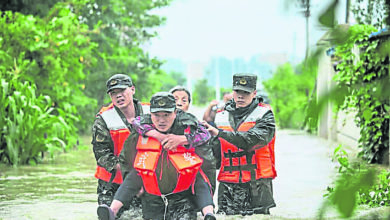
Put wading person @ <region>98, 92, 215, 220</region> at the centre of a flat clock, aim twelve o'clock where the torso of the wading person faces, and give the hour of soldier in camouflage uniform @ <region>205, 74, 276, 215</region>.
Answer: The soldier in camouflage uniform is roughly at 8 o'clock from the wading person.

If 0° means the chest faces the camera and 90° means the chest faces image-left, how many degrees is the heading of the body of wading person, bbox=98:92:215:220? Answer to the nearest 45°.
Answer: approximately 0°

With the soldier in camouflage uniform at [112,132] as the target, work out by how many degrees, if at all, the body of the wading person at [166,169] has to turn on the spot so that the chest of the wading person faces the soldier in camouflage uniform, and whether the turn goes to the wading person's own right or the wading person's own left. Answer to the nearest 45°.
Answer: approximately 135° to the wading person's own right

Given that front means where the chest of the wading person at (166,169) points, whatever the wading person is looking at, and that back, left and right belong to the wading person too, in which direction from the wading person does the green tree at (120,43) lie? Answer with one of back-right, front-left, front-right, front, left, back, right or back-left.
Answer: back
